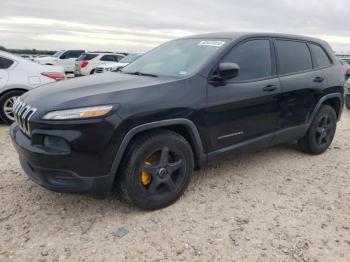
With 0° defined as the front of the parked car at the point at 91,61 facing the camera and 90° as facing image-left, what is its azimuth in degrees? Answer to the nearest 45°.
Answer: approximately 225°

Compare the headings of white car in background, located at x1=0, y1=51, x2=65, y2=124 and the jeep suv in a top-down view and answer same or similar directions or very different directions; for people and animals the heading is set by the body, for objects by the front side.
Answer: same or similar directions

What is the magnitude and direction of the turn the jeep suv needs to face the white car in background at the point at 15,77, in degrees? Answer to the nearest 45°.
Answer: approximately 90° to its right

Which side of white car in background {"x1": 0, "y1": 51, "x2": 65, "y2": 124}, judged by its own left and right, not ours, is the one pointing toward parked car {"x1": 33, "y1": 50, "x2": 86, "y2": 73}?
right

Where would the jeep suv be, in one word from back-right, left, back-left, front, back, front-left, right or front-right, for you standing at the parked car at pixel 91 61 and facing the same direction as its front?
back-right

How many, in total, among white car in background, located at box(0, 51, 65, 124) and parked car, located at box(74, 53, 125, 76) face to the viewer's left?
1

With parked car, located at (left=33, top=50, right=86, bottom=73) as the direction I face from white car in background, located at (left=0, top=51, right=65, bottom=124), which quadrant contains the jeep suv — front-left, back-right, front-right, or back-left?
back-right

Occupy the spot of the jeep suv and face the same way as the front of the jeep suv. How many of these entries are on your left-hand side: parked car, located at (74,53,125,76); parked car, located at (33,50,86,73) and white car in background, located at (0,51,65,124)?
0

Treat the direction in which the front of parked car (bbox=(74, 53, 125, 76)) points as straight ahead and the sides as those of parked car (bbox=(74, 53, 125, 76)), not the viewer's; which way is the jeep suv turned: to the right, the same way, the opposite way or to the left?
the opposite way

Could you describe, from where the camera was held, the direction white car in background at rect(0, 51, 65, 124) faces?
facing to the left of the viewer
